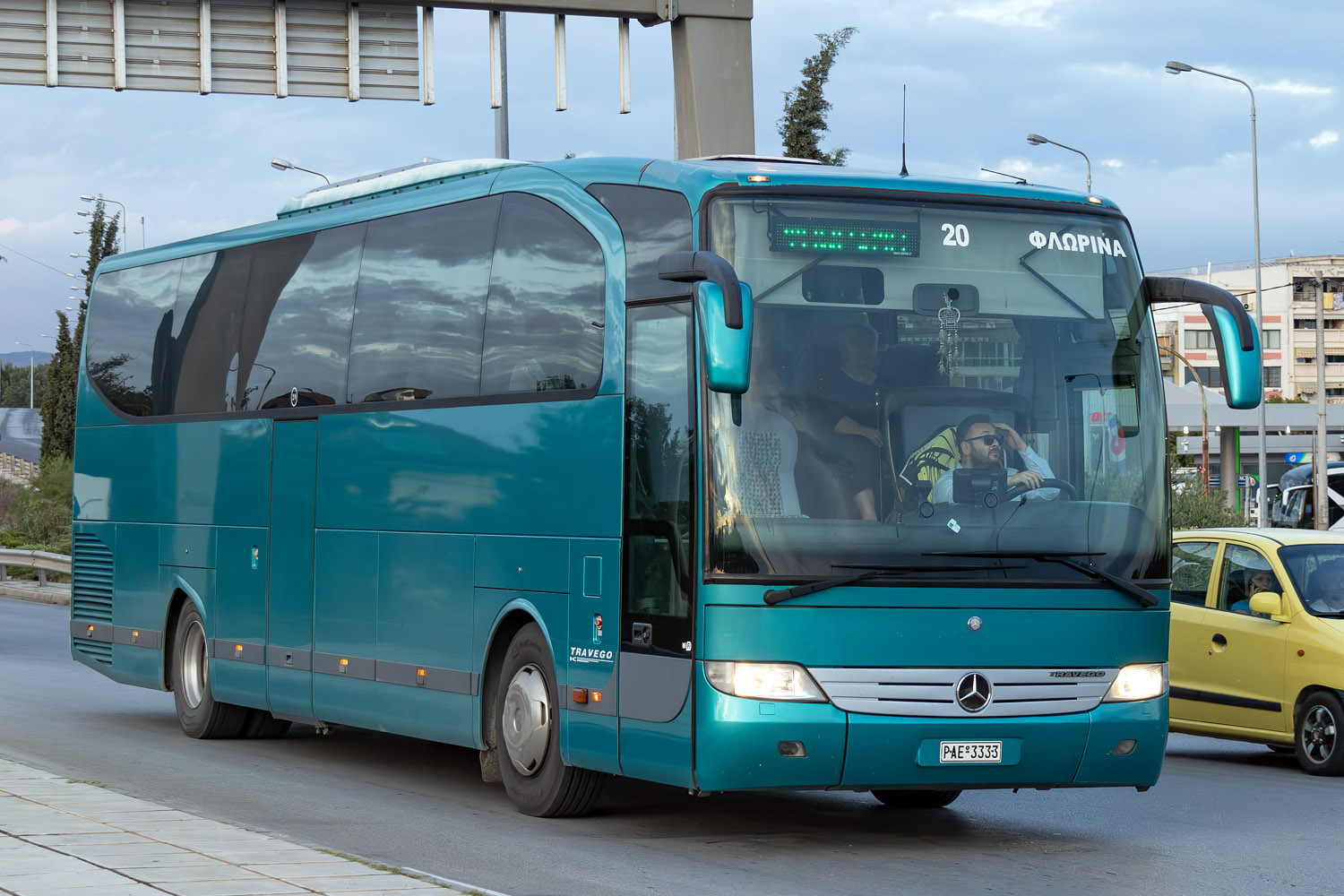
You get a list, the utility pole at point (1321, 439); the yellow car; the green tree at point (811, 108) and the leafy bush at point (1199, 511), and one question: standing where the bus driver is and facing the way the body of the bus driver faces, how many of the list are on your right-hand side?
0

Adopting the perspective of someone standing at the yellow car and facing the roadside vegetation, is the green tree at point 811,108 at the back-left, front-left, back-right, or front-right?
front-right

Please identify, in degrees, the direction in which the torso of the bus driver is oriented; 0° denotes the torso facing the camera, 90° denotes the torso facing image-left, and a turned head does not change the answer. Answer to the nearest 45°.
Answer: approximately 315°

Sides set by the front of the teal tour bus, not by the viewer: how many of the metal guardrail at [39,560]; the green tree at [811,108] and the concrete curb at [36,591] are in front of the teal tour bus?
0

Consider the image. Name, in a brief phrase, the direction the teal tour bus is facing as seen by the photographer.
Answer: facing the viewer and to the right of the viewer

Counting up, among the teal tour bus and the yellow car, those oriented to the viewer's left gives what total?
0

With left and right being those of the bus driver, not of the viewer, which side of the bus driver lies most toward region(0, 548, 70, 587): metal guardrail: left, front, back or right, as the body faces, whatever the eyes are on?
back

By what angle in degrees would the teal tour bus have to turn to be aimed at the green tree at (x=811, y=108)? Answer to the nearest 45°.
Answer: approximately 135° to its left

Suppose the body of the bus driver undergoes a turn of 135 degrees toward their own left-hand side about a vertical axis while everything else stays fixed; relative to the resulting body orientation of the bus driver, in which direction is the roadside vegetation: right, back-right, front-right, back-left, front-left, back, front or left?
front-left

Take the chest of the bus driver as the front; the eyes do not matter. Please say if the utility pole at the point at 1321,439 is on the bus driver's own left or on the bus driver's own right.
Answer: on the bus driver's own left

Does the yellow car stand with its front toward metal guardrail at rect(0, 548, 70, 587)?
no

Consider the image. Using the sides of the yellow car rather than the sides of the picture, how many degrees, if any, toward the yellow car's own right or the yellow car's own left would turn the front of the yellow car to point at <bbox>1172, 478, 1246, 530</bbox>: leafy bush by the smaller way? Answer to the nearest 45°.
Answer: approximately 135° to the yellow car's own left

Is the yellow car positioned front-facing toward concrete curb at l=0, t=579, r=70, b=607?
no

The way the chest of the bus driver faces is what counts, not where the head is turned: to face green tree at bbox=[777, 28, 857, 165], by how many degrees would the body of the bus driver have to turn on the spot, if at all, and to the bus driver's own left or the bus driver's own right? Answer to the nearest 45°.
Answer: approximately 135° to the bus driver's own left

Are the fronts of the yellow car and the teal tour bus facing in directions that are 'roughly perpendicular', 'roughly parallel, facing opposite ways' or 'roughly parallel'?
roughly parallel

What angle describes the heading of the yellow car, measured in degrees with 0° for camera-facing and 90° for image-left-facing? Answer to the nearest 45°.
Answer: approximately 315°

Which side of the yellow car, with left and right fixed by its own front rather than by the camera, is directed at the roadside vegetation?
back

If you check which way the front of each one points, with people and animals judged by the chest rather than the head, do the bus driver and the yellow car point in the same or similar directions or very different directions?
same or similar directions
